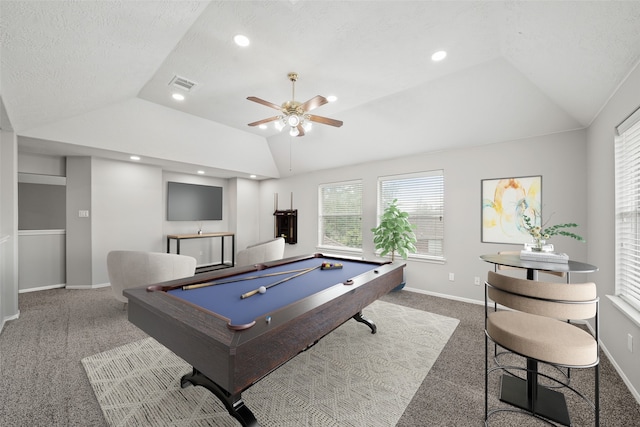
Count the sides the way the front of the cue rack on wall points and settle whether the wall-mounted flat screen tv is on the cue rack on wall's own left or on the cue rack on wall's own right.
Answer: on the cue rack on wall's own right

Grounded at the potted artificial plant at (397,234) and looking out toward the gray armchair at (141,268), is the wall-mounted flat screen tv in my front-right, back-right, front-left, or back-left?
front-right

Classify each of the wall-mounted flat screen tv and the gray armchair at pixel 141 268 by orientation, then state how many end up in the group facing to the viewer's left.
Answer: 0

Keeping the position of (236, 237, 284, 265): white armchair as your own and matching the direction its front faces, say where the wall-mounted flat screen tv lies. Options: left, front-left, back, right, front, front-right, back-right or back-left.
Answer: front

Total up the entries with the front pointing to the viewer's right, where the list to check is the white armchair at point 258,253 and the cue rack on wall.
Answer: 0

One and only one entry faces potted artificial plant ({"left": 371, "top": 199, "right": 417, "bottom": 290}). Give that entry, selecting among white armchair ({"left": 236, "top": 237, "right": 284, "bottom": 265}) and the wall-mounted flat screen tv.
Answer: the wall-mounted flat screen tv

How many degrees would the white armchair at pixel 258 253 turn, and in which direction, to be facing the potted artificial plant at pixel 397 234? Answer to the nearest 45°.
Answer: approximately 135° to its right

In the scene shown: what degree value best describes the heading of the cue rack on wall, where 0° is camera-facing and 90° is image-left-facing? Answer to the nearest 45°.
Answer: approximately 45°

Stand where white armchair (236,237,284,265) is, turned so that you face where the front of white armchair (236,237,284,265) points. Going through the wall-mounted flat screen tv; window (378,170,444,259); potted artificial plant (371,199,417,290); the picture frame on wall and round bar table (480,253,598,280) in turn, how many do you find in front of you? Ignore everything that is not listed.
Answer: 1

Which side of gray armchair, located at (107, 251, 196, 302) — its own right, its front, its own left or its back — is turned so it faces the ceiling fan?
right

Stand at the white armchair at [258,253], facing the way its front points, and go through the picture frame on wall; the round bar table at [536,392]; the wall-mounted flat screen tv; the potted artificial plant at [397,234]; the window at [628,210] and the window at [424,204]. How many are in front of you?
1

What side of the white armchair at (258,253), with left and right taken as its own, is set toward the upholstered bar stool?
back

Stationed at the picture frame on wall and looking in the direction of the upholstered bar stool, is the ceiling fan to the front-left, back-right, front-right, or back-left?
front-right

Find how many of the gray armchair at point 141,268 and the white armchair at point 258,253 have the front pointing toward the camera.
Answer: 0

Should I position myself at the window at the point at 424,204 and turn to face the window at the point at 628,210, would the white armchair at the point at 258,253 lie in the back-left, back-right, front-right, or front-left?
back-right

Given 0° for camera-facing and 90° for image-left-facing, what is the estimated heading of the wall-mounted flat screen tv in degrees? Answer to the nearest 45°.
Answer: approximately 315°

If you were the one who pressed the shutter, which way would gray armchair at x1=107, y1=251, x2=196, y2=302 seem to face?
facing away from the viewer and to the right of the viewer
